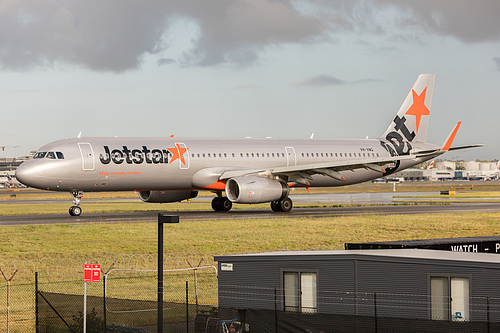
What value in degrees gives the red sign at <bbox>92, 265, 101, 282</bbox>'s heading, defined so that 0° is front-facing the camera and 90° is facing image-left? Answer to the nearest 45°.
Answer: approximately 0°

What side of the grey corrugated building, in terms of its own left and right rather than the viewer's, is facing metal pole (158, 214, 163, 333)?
right

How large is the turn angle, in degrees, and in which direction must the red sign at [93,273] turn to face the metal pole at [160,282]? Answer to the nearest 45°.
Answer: approximately 90° to its left

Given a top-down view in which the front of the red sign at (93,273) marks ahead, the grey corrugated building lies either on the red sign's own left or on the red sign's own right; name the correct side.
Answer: on the red sign's own left

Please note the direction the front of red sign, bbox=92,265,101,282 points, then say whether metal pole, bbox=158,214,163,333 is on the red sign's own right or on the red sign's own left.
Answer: on the red sign's own left

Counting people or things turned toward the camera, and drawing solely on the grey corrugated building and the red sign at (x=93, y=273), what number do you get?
2

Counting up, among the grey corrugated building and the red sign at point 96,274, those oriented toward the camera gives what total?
2

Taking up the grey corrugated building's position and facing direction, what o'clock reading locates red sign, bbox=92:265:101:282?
The red sign is roughly at 3 o'clock from the grey corrugated building.
